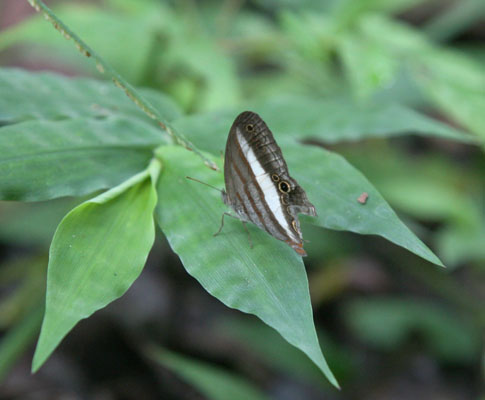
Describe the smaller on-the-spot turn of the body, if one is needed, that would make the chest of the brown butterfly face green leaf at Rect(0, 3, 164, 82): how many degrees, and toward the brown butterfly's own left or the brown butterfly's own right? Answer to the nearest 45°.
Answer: approximately 45° to the brown butterfly's own right

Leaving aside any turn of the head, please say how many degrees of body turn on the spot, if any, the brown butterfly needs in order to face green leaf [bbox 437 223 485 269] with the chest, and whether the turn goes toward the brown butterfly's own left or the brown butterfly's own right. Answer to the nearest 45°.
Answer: approximately 135° to the brown butterfly's own right

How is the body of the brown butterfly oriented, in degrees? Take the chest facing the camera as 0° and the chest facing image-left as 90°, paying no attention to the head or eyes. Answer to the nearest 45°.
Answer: approximately 90°
